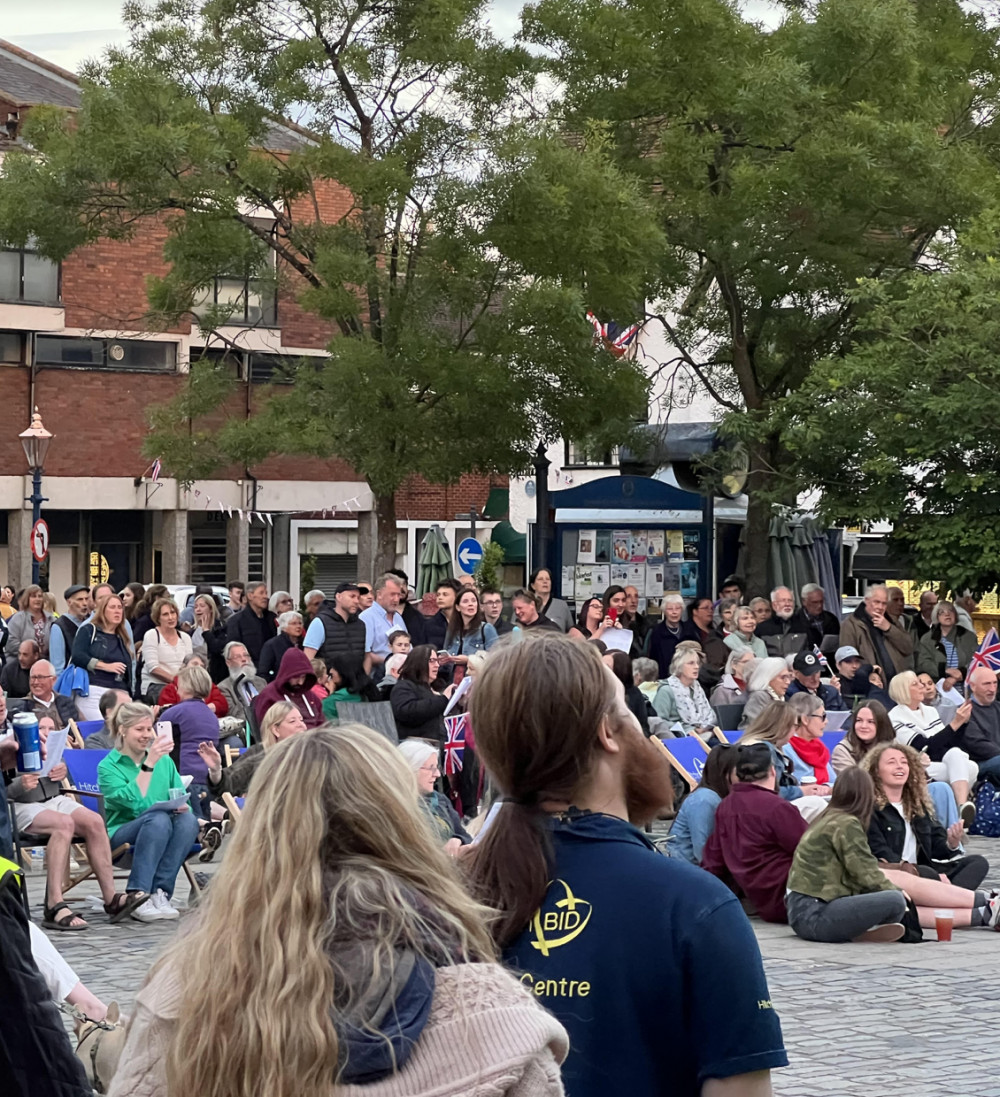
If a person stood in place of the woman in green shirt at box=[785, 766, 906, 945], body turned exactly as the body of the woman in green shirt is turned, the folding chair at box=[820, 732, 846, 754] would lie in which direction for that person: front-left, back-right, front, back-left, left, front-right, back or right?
front-left

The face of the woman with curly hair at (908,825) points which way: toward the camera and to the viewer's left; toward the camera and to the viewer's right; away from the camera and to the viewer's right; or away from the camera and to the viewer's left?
toward the camera and to the viewer's left

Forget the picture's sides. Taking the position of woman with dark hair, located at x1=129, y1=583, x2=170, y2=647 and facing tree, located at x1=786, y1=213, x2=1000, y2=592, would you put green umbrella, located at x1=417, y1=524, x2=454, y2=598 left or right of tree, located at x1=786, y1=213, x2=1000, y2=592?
left

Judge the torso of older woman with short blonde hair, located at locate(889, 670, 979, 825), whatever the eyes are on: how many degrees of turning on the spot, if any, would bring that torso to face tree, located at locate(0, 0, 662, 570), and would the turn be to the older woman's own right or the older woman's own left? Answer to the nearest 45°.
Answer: approximately 180°

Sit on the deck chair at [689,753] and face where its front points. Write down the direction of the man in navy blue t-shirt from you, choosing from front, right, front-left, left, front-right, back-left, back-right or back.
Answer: front-right

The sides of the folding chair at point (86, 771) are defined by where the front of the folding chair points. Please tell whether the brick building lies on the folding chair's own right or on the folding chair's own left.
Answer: on the folding chair's own left

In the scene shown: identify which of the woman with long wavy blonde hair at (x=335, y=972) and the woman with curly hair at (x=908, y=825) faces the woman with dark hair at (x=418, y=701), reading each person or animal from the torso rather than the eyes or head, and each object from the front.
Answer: the woman with long wavy blonde hair at (x=335, y=972)

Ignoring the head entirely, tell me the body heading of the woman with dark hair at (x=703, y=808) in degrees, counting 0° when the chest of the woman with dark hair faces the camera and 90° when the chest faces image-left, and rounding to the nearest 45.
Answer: approximately 225°

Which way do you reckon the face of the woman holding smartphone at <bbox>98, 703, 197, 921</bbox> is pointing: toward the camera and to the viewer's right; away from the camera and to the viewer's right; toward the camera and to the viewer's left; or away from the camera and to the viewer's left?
toward the camera and to the viewer's right

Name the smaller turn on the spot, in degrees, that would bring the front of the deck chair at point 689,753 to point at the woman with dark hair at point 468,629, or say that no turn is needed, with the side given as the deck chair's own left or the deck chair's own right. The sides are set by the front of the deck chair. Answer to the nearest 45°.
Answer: approximately 180°

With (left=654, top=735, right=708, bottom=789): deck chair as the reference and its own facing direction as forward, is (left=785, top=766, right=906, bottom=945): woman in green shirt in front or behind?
in front

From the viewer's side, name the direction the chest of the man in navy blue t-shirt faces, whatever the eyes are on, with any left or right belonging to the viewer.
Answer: facing away from the viewer and to the right of the viewer

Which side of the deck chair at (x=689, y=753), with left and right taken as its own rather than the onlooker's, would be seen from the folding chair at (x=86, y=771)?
right

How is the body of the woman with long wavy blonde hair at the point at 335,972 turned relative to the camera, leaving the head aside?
away from the camera
